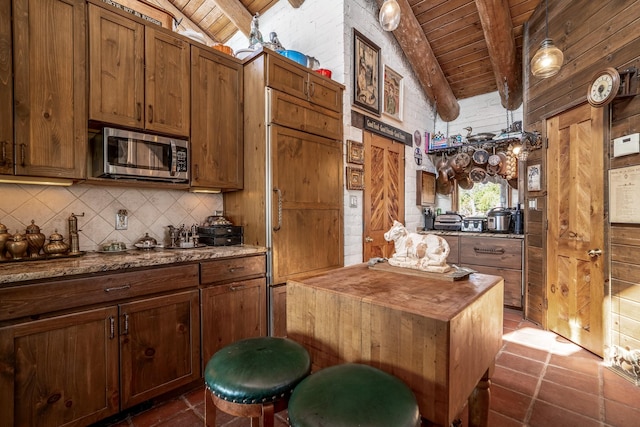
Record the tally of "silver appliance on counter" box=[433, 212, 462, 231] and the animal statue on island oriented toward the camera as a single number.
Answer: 1

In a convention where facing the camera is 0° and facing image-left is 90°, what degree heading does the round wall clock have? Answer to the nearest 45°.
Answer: approximately 45°

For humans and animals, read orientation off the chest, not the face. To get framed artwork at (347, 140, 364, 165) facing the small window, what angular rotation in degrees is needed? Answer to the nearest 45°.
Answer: approximately 90° to its left

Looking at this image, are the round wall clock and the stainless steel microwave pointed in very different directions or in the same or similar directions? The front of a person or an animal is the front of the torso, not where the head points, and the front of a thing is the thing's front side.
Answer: very different directions

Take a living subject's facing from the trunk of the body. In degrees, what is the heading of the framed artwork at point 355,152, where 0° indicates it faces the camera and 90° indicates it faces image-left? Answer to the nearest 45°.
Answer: approximately 315°

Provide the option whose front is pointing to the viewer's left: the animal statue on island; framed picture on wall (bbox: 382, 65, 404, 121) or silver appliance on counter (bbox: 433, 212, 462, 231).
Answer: the animal statue on island

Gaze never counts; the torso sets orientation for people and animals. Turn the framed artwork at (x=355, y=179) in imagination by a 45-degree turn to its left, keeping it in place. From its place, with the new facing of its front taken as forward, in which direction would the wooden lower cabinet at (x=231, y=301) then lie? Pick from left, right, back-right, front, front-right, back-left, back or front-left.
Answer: back-right

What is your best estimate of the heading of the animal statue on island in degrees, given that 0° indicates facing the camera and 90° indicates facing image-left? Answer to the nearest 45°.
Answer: approximately 90°

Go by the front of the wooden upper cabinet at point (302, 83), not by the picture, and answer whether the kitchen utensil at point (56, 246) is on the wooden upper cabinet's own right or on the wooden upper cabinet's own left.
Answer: on the wooden upper cabinet's own right

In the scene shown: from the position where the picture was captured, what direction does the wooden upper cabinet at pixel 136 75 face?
facing the viewer and to the right of the viewer

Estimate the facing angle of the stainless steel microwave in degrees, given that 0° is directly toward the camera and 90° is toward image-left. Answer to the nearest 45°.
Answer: approximately 315°

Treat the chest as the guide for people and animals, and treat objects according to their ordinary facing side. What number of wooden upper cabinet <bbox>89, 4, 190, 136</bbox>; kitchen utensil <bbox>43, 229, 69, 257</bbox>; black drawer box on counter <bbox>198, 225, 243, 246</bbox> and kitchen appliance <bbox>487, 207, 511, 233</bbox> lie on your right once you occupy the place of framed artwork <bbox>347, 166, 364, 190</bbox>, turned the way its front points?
3
